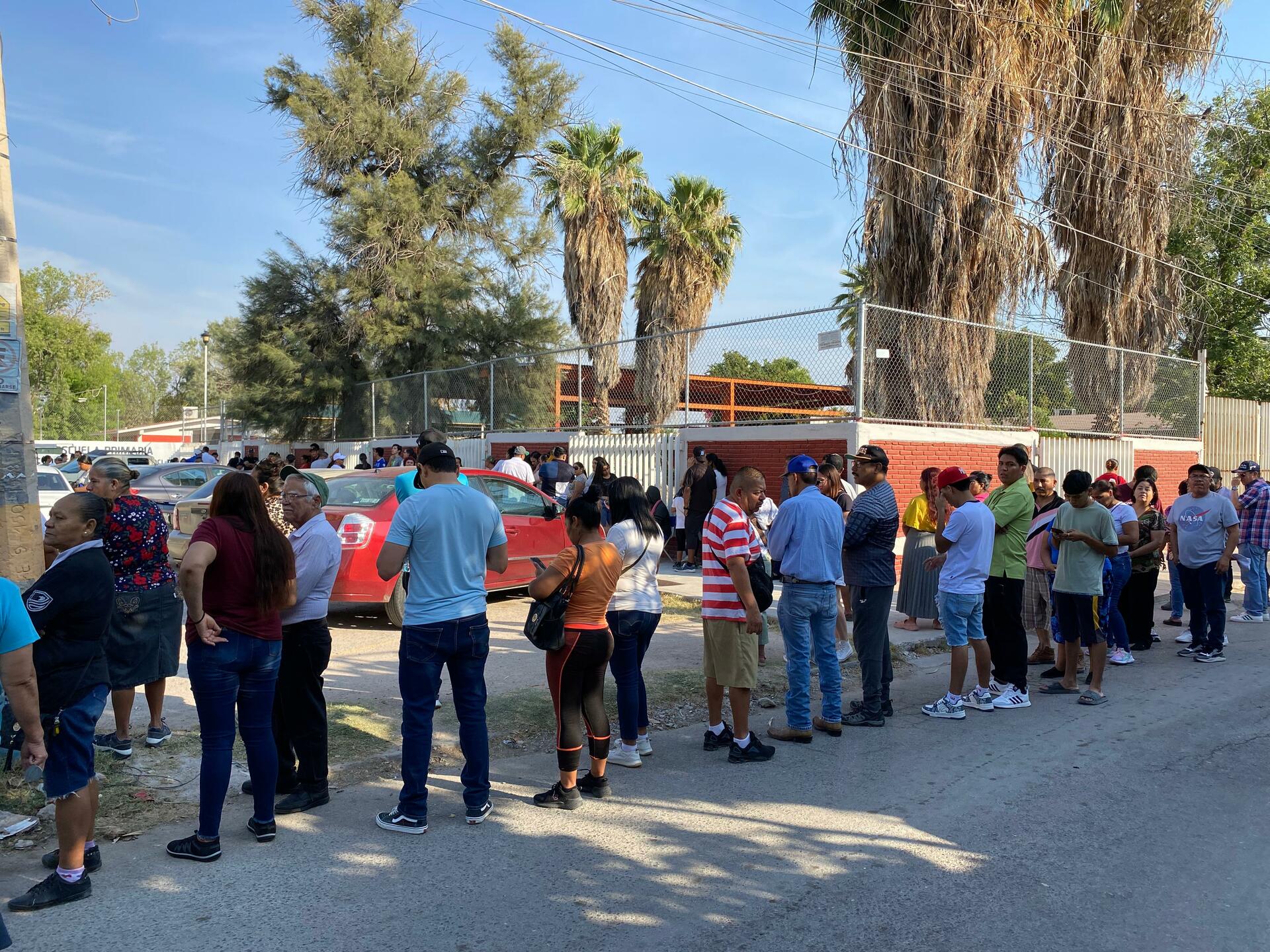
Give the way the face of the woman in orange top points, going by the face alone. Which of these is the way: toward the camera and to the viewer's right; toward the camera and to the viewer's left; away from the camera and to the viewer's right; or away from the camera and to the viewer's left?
away from the camera and to the viewer's left

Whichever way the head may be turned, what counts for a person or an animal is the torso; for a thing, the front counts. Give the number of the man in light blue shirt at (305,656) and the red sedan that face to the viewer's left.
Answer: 1

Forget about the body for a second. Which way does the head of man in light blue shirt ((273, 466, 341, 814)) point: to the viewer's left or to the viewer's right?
to the viewer's left

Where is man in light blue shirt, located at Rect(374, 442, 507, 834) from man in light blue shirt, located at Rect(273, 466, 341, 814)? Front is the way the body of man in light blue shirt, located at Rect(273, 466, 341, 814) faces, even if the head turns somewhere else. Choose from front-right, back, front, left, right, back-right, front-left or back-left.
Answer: back-left

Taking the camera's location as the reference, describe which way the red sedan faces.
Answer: facing away from the viewer and to the right of the viewer

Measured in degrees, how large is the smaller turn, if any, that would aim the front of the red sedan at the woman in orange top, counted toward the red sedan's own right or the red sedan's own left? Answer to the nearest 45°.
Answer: approximately 135° to the red sedan's own right

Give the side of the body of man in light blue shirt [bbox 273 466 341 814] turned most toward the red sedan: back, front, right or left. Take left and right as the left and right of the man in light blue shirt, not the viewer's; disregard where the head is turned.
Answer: right

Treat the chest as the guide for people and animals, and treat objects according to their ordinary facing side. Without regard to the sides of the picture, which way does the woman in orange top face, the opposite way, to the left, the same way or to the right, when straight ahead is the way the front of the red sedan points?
to the left

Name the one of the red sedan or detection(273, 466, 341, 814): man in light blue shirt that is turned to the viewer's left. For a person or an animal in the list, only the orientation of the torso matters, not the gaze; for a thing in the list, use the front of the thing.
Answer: the man in light blue shirt

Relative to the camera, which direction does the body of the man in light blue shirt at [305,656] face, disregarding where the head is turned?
to the viewer's left
